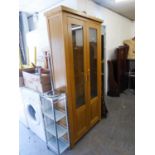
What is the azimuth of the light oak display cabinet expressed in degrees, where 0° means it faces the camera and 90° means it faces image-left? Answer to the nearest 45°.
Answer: approximately 315°
